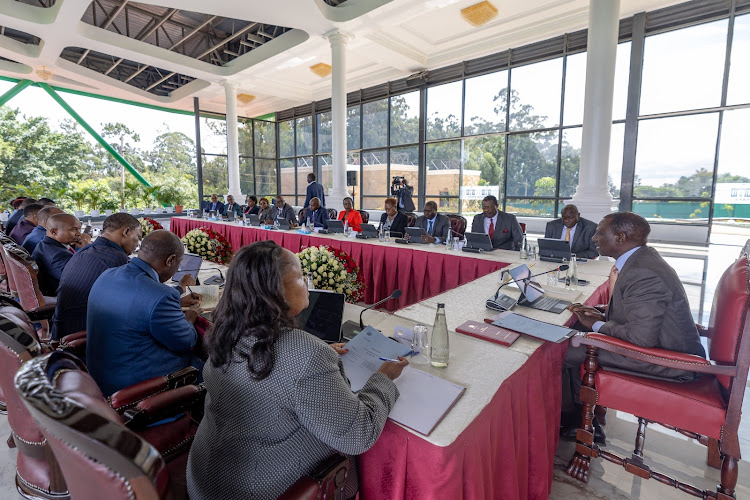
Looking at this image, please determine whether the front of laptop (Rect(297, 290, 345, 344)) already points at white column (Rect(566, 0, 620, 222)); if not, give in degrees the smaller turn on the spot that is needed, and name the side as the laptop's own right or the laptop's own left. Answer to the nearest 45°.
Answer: approximately 180°

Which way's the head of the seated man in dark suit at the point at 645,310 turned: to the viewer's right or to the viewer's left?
to the viewer's left

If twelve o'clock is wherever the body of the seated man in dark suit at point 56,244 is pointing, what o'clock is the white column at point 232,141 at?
The white column is roughly at 10 o'clock from the seated man in dark suit.

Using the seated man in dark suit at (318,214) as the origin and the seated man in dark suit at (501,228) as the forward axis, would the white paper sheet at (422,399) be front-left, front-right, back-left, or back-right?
front-right

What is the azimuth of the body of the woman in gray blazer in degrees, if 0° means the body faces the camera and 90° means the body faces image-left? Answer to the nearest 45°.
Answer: approximately 225°

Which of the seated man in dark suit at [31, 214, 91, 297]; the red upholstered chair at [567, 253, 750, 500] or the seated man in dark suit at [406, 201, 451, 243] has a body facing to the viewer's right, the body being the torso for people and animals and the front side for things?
the seated man in dark suit at [31, 214, 91, 297]

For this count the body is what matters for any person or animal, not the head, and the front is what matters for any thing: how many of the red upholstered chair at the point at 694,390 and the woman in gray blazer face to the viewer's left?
1

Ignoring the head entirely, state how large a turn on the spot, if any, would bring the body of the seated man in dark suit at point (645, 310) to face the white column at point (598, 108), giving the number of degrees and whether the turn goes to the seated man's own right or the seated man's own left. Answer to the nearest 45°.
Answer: approximately 90° to the seated man's own right

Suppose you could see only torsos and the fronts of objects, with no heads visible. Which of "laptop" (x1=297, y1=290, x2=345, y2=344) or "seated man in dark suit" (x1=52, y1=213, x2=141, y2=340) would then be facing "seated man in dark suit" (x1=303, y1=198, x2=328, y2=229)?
"seated man in dark suit" (x1=52, y1=213, x2=141, y2=340)

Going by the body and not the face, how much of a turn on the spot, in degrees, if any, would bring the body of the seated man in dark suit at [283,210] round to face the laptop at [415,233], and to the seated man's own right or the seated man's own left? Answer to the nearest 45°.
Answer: approximately 90° to the seated man's own left

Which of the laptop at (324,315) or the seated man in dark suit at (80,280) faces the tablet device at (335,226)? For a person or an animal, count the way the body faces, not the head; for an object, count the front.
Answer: the seated man in dark suit

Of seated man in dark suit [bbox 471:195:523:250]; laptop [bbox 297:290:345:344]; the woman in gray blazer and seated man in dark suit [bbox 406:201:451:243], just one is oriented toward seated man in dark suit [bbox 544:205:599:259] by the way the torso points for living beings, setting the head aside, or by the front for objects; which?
the woman in gray blazer

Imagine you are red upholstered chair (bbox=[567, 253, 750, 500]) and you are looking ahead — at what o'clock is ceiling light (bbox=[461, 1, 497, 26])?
The ceiling light is roughly at 2 o'clock from the red upholstered chair.

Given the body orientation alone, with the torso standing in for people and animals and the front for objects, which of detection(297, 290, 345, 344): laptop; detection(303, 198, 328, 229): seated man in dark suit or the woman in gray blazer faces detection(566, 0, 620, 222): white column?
the woman in gray blazer

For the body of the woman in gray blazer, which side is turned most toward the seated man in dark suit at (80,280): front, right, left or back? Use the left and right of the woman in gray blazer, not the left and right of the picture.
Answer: left

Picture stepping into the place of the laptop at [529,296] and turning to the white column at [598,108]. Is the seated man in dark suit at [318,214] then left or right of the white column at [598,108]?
left

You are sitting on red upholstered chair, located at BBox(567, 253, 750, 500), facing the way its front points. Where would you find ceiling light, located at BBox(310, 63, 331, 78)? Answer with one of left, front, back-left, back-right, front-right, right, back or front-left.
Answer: front-right

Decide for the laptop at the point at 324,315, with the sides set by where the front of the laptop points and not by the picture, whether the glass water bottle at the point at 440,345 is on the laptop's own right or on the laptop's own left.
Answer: on the laptop's own left

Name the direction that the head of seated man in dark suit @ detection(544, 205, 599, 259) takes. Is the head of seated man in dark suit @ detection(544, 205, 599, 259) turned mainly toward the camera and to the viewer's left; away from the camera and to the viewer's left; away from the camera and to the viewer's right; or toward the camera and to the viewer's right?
toward the camera and to the viewer's left
